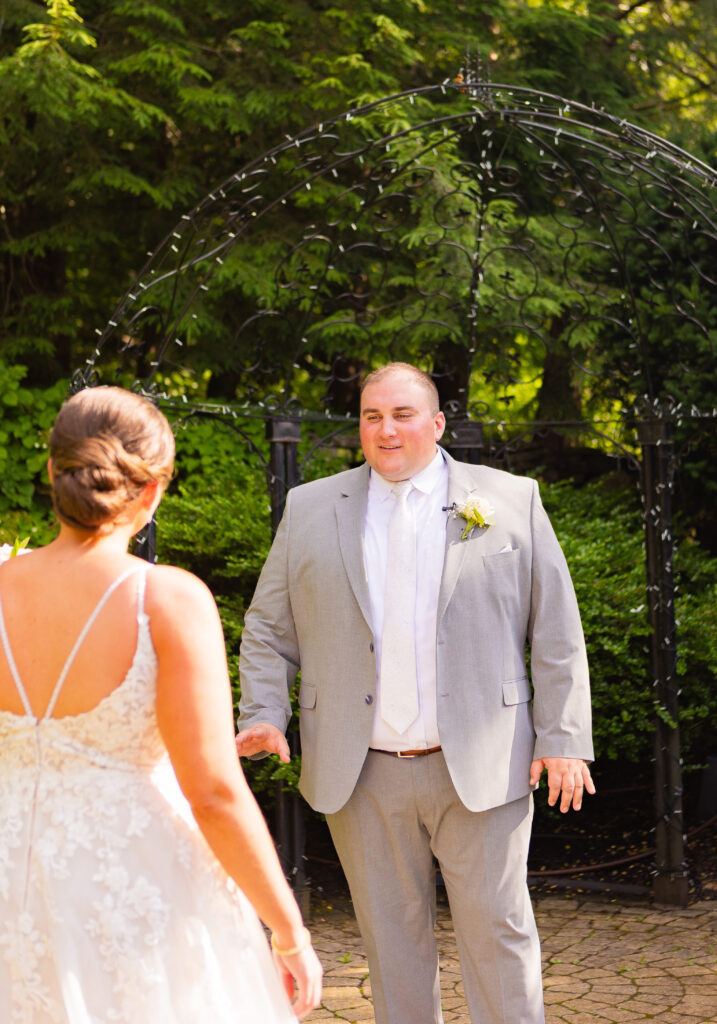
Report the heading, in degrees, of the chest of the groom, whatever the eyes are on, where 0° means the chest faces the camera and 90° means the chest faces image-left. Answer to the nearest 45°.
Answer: approximately 0°

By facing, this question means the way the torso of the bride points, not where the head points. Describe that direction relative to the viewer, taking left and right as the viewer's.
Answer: facing away from the viewer and to the right of the viewer

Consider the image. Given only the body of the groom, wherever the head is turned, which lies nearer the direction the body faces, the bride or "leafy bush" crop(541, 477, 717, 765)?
the bride

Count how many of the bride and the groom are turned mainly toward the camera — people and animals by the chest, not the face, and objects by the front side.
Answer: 1

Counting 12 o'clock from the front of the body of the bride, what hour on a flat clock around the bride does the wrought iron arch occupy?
The wrought iron arch is roughly at 11 o'clock from the bride.

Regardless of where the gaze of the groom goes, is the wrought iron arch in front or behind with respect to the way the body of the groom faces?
behind

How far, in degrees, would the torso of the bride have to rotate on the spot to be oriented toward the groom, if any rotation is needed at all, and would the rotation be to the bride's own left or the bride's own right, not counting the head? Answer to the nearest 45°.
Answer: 0° — they already face them
